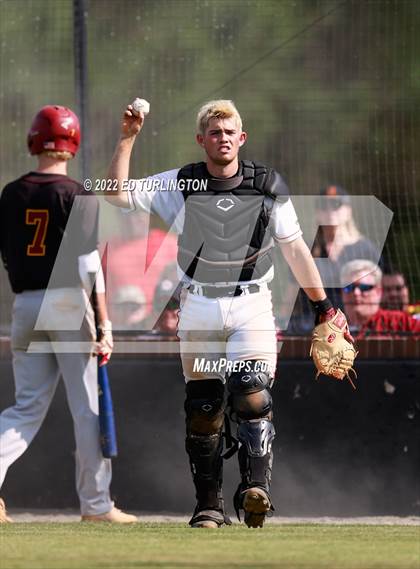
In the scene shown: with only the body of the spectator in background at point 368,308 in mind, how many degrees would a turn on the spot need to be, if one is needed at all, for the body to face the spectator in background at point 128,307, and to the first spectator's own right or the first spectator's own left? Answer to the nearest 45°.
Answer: approximately 45° to the first spectator's own right

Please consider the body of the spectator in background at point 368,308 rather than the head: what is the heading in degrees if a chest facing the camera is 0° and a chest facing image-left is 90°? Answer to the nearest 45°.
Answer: approximately 45°

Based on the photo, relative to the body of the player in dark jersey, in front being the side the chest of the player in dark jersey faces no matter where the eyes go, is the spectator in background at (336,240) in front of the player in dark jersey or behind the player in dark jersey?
in front

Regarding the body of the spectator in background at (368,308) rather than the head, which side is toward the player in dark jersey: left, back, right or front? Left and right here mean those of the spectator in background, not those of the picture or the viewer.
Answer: front

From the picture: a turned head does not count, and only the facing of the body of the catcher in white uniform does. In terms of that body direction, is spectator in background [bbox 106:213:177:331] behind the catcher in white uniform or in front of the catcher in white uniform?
behind

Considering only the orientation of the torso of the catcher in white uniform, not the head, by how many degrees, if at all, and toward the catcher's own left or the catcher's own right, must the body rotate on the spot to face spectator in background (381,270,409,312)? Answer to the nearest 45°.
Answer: approximately 135° to the catcher's own left

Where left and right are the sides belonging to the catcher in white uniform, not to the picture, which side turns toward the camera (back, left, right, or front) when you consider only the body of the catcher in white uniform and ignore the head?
front

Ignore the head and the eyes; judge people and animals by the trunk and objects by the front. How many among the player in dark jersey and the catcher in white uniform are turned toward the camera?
1
